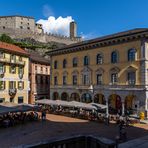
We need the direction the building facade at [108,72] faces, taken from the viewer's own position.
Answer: facing the viewer and to the left of the viewer

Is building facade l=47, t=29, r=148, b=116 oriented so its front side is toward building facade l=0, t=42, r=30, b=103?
no
